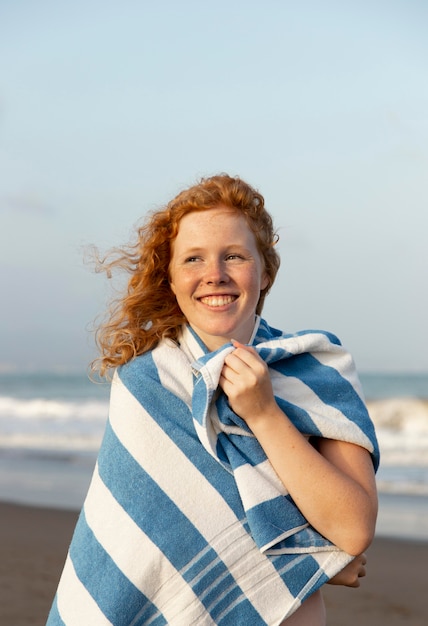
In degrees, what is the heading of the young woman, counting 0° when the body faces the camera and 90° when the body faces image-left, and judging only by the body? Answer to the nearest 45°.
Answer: approximately 0°
